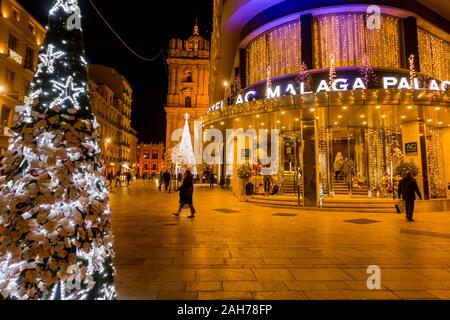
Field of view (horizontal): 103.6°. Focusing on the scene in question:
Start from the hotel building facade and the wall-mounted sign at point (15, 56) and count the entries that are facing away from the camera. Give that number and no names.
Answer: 0

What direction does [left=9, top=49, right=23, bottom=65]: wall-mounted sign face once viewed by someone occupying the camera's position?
facing the viewer and to the right of the viewer

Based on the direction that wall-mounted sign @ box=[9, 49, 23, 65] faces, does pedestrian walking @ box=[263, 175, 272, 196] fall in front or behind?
in front

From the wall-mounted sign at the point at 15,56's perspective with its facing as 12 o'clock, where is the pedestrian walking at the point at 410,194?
The pedestrian walking is roughly at 1 o'clock from the wall-mounted sign.

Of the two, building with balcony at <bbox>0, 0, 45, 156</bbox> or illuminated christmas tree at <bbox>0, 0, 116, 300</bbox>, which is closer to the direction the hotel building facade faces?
the illuminated christmas tree

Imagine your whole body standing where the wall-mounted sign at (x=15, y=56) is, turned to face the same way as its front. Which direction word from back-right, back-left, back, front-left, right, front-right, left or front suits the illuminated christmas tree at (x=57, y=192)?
front-right

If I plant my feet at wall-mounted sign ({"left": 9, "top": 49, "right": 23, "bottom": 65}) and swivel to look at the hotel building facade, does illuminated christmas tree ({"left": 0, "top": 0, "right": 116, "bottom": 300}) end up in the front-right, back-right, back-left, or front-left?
front-right

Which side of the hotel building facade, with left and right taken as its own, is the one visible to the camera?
front
